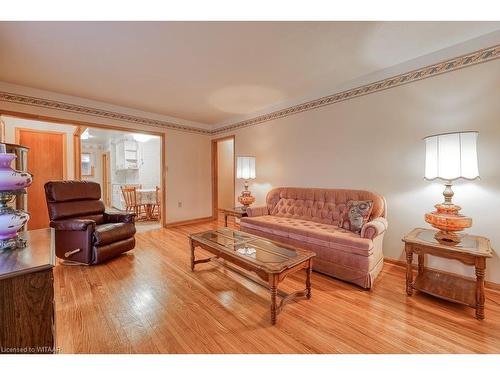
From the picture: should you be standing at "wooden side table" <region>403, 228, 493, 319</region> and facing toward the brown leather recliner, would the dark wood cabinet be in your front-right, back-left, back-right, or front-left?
front-left

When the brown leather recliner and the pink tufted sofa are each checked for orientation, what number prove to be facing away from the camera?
0

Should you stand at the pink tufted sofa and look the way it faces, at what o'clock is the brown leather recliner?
The brown leather recliner is roughly at 1 o'clock from the pink tufted sofa.

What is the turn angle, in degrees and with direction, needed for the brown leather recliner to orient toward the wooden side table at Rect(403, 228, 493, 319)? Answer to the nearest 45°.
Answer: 0° — it already faces it

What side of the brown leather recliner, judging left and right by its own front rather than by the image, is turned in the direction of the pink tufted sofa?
front

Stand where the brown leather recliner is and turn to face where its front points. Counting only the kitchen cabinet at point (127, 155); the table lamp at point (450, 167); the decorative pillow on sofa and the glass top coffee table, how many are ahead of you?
3

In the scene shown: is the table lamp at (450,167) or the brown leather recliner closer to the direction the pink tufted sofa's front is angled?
the brown leather recliner

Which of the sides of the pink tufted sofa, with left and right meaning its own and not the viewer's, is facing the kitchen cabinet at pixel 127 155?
right

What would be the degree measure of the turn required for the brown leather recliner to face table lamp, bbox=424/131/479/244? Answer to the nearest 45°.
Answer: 0° — it already faces it

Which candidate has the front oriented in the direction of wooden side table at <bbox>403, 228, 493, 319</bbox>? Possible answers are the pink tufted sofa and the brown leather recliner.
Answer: the brown leather recliner

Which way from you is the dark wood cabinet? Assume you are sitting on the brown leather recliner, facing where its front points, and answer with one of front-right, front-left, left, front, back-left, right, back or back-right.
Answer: front-right

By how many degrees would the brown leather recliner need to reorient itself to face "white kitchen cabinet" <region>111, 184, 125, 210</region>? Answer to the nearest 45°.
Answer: approximately 135° to its left

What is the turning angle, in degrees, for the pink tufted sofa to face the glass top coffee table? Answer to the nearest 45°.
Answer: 0° — it already faces it

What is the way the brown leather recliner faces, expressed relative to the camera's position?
facing the viewer and to the right of the viewer

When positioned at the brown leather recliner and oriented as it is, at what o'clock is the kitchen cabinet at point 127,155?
The kitchen cabinet is roughly at 8 o'clock from the brown leather recliner.

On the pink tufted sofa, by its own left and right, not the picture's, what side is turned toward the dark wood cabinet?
front
